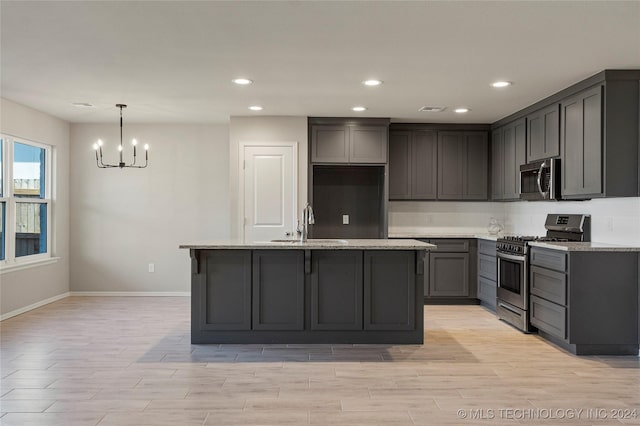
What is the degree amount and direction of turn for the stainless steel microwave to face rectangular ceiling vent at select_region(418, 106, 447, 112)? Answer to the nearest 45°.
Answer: approximately 45° to its right

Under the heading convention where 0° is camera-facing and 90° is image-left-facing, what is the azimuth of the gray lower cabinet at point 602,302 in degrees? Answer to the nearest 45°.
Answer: approximately 45°

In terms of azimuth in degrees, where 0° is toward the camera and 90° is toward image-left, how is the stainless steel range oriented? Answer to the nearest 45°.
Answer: approximately 45°

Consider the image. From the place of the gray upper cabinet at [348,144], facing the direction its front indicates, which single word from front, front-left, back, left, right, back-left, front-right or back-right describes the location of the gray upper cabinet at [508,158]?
left

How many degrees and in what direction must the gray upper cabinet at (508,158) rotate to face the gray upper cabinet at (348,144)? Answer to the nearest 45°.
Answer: approximately 45° to its right

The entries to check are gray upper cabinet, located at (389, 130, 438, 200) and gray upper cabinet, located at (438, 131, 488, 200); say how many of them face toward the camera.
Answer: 2

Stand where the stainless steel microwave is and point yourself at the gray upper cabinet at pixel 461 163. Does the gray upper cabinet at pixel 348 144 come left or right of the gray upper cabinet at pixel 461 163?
left

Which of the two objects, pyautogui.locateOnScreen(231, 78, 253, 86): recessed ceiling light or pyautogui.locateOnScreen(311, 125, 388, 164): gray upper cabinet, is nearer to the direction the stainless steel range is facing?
the recessed ceiling light

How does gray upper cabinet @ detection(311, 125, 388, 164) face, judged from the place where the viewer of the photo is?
facing the viewer

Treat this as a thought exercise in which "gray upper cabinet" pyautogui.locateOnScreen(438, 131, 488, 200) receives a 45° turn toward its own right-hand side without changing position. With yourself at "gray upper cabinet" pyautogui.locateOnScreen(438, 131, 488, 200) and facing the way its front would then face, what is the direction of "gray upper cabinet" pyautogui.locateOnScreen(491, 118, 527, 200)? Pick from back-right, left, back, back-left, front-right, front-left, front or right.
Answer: left

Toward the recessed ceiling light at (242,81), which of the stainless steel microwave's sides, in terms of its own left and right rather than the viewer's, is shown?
front
